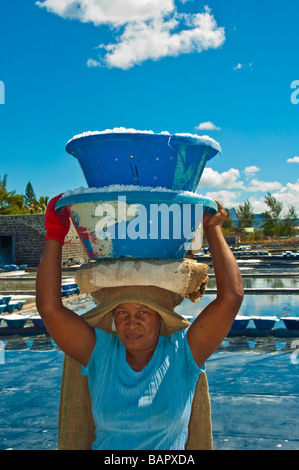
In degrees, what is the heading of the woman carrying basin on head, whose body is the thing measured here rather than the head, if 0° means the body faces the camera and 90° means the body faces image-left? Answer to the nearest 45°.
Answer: approximately 0°

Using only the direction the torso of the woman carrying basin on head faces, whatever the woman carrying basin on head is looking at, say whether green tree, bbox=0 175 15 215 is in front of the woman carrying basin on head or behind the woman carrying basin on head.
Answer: behind

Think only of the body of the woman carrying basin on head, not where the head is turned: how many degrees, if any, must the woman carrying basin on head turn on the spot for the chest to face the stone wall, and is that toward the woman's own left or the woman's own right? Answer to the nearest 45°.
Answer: approximately 180°
